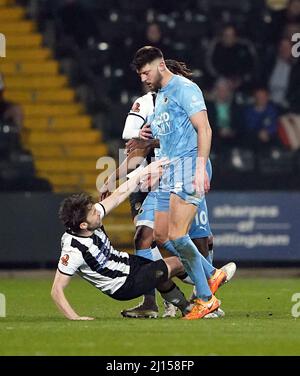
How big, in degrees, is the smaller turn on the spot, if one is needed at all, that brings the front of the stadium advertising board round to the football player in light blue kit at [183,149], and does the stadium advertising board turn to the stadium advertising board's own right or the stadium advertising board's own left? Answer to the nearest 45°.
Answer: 0° — it already faces them

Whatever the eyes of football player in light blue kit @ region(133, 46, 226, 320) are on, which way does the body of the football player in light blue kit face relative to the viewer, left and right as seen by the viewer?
facing the viewer and to the left of the viewer

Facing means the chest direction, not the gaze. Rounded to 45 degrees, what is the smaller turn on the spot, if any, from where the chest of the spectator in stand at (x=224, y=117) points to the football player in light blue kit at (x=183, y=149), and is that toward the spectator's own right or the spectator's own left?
0° — they already face them

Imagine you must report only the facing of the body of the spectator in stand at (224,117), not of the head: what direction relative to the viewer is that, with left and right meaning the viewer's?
facing the viewer

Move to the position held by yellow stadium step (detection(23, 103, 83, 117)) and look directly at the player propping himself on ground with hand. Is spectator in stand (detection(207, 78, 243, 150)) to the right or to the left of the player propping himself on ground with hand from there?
left

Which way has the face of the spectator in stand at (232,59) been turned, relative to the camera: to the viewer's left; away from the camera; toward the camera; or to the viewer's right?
toward the camera

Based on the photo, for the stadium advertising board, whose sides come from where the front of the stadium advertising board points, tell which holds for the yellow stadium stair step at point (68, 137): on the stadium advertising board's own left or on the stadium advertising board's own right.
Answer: on the stadium advertising board's own right

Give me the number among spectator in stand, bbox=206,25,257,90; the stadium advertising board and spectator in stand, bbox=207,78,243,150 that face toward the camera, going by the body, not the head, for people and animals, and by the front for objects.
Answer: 3

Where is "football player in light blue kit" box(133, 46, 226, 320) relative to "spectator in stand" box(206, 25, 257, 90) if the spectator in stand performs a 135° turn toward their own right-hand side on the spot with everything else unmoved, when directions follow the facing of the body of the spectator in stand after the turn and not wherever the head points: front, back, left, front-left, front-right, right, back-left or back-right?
back-left

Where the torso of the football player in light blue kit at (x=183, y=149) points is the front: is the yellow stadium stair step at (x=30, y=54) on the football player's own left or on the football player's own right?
on the football player's own right

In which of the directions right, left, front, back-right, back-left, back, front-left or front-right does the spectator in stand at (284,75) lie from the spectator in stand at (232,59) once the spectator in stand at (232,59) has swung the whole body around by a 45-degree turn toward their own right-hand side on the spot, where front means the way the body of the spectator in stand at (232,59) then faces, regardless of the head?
back-left

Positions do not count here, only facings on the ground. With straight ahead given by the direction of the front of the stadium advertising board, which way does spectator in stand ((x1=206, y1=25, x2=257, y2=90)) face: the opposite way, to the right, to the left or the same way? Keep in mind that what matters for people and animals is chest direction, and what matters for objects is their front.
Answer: the same way

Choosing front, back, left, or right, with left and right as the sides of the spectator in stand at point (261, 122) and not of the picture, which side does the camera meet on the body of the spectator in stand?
front
